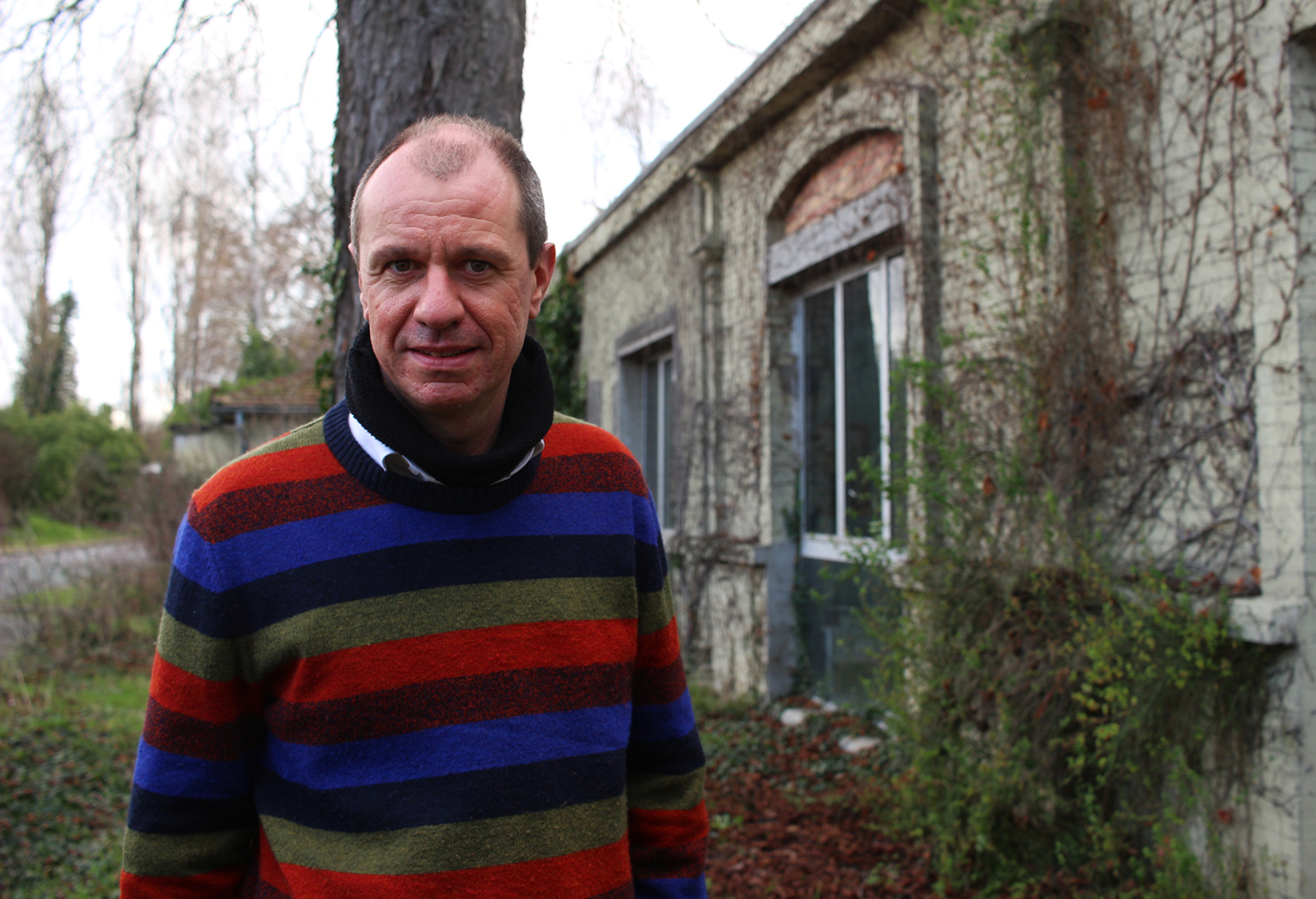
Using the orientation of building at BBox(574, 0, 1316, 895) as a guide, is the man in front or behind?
in front

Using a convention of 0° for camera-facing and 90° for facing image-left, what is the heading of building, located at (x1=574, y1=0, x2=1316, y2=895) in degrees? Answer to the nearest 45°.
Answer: approximately 45°

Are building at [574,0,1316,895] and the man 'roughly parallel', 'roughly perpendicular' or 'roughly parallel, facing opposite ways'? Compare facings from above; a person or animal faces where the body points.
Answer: roughly perpendicular

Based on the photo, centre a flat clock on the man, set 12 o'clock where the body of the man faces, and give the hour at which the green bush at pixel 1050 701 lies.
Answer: The green bush is roughly at 8 o'clock from the man.

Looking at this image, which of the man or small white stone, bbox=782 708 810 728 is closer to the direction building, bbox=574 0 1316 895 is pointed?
the man

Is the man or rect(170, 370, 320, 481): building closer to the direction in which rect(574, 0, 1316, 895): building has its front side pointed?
the man

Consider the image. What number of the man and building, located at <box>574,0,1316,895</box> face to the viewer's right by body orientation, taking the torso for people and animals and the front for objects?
0

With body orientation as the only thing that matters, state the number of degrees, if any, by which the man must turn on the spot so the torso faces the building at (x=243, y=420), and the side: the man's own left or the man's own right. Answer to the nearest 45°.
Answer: approximately 180°

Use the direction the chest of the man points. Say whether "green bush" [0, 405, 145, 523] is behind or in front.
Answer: behind

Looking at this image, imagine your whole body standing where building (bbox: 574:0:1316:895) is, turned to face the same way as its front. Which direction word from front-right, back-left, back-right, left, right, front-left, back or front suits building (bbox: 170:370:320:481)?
right

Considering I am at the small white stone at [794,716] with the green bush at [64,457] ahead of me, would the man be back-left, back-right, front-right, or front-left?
back-left
